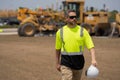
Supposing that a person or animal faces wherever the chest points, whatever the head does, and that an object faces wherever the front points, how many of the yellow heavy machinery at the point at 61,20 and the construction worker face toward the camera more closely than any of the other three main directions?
1

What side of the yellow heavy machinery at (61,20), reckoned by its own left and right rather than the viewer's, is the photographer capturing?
left

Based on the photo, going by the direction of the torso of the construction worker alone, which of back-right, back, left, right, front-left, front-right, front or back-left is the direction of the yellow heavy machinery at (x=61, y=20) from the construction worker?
back

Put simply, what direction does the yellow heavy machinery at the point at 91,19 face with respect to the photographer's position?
facing to the left of the viewer

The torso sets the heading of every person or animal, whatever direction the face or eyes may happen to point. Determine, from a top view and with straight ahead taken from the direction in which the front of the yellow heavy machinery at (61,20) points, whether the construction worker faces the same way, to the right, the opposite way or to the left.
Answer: to the left

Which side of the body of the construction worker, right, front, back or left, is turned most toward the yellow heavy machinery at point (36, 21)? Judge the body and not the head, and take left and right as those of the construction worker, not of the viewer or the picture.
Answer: back

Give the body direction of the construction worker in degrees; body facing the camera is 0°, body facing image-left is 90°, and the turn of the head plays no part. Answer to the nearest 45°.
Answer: approximately 0°

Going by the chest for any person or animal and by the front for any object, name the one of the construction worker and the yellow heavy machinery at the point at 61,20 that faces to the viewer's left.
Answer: the yellow heavy machinery

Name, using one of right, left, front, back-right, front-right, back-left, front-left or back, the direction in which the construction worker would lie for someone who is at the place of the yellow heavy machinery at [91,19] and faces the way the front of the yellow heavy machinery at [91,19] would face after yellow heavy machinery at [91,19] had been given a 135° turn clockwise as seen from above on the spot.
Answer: back-right

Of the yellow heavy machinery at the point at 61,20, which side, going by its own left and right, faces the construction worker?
left
